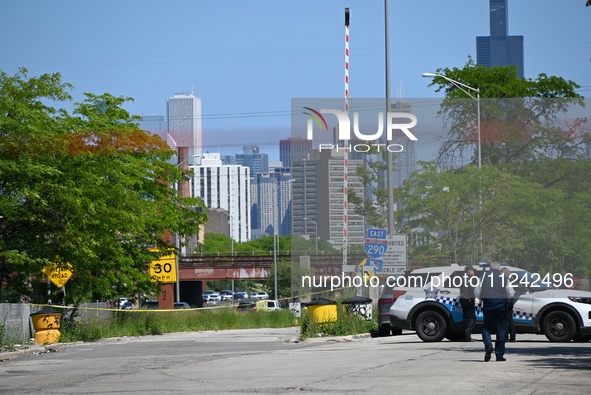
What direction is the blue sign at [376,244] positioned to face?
toward the camera

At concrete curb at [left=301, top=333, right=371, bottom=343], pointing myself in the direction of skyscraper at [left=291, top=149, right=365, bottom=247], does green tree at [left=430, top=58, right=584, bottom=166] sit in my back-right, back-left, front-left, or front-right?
front-right

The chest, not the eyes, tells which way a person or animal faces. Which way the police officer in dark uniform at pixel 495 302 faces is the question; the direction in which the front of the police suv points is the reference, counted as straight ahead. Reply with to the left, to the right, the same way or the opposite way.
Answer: to the left

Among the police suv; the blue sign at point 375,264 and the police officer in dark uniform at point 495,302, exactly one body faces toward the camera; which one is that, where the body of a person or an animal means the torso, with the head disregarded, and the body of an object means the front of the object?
the blue sign

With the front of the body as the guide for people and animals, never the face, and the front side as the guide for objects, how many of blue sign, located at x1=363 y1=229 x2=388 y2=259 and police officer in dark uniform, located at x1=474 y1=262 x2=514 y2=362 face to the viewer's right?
0

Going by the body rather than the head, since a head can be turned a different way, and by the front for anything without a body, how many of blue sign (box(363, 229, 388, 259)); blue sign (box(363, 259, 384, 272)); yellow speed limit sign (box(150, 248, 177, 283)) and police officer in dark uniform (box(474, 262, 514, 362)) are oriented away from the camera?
1

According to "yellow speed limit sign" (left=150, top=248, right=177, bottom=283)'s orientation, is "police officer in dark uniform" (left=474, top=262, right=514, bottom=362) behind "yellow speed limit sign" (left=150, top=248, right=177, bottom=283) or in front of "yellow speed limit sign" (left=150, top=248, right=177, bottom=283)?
in front

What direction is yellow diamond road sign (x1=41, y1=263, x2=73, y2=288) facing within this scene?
toward the camera

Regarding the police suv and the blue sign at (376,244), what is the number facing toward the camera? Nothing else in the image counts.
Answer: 1

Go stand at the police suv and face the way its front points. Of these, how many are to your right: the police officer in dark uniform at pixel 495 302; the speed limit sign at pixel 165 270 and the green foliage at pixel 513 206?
1
